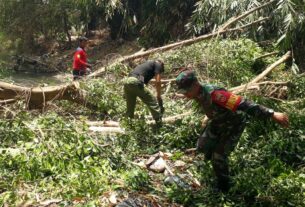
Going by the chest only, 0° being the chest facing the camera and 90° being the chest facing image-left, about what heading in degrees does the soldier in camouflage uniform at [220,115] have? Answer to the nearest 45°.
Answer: approximately 90°

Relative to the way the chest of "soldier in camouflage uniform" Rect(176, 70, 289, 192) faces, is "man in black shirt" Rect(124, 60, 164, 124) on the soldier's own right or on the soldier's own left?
on the soldier's own right

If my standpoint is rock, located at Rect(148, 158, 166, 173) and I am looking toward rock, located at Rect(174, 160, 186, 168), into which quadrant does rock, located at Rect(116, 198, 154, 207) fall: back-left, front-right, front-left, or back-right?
back-right
